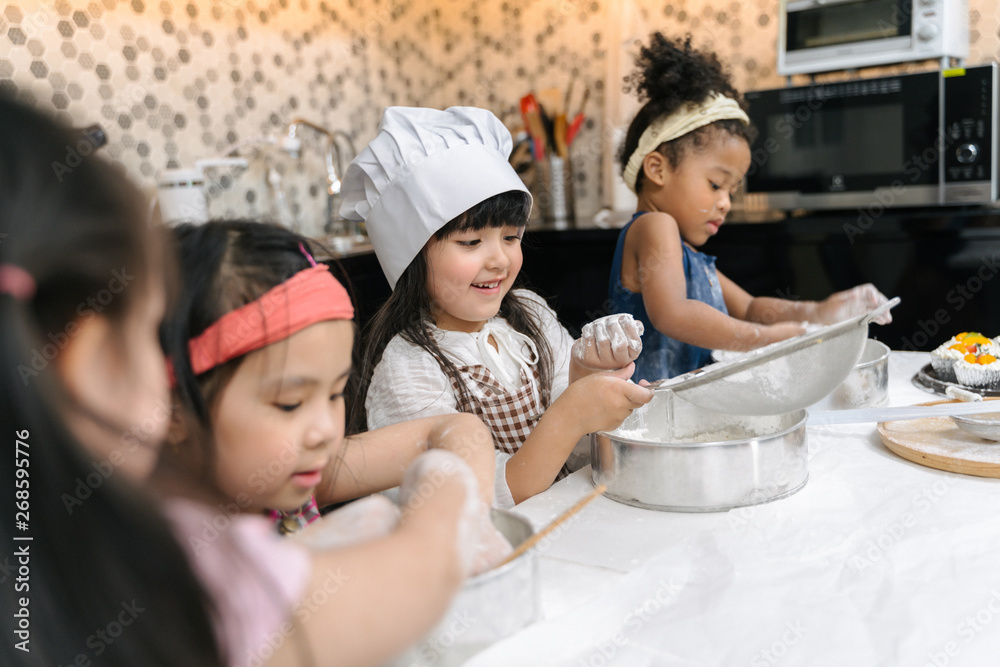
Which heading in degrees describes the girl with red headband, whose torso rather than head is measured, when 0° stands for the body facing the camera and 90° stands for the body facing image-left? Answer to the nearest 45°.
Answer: approximately 315°

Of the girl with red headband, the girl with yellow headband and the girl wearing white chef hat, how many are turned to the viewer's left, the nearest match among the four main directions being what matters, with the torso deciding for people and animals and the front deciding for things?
0

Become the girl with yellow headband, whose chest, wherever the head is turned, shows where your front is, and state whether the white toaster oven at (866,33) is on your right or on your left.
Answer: on your left

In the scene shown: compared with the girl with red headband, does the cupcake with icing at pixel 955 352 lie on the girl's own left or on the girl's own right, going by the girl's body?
on the girl's own left

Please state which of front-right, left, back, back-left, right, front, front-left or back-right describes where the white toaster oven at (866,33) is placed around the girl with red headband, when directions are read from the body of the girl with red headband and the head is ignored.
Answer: left

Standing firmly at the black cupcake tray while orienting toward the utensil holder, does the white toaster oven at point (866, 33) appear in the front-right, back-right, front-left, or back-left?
front-right

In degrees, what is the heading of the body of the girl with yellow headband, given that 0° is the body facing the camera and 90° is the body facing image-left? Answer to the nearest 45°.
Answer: approximately 315°

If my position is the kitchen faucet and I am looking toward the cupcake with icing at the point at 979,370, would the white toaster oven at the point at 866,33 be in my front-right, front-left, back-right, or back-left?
front-left

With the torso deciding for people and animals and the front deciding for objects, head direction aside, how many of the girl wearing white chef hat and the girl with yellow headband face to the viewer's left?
0
